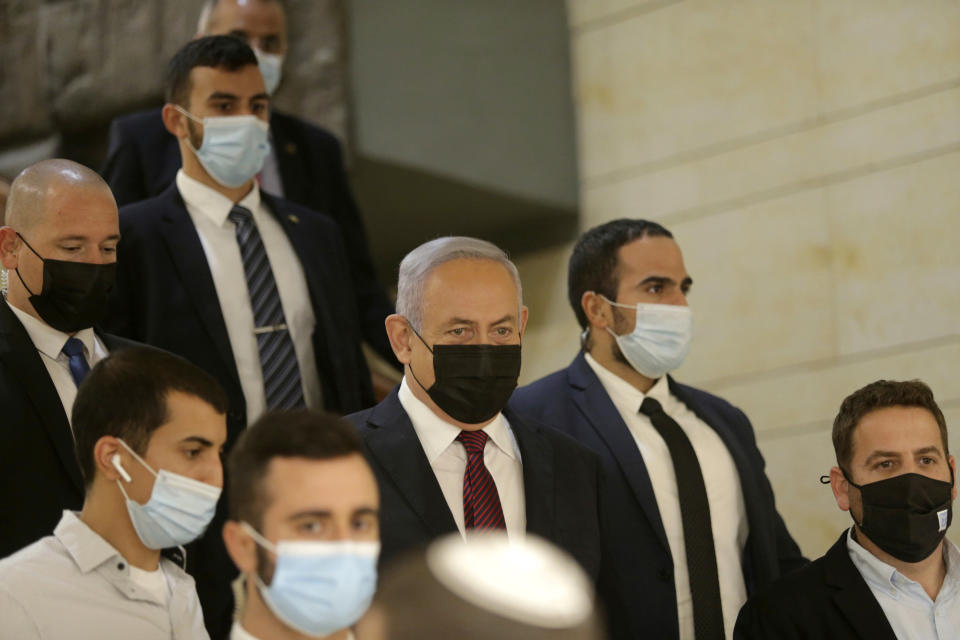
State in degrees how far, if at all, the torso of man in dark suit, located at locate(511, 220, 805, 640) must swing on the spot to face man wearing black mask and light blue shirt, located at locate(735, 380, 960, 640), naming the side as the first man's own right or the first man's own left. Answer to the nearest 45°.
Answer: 0° — they already face them

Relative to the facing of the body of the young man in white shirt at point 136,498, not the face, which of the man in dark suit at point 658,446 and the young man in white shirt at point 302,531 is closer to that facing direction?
the young man in white shirt

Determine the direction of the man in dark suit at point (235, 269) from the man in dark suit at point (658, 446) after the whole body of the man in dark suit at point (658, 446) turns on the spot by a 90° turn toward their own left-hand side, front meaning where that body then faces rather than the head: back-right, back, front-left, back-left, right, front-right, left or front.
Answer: back-left

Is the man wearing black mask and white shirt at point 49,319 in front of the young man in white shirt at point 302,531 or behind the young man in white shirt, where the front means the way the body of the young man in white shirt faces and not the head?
behind

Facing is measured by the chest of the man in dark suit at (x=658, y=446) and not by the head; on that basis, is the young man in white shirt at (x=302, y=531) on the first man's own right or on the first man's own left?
on the first man's own right

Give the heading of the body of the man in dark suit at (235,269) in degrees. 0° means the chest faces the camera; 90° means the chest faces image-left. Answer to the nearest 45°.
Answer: approximately 315°

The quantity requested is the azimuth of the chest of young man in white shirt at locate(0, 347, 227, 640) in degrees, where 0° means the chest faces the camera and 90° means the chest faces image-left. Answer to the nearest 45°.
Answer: approximately 315°

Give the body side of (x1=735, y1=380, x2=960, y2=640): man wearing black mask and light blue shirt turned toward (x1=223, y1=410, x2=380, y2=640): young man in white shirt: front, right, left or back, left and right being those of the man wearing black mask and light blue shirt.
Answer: right

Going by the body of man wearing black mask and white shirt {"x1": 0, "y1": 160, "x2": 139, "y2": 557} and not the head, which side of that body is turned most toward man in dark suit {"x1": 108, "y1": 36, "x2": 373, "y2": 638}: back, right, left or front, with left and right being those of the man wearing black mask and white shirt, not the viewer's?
left

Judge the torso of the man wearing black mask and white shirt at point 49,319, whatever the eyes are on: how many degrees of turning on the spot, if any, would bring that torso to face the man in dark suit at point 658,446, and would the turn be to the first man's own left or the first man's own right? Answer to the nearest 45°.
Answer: approximately 45° to the first man's own left

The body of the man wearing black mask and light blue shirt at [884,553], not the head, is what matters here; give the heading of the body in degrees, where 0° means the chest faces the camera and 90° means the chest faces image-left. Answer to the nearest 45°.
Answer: approximately 315°
